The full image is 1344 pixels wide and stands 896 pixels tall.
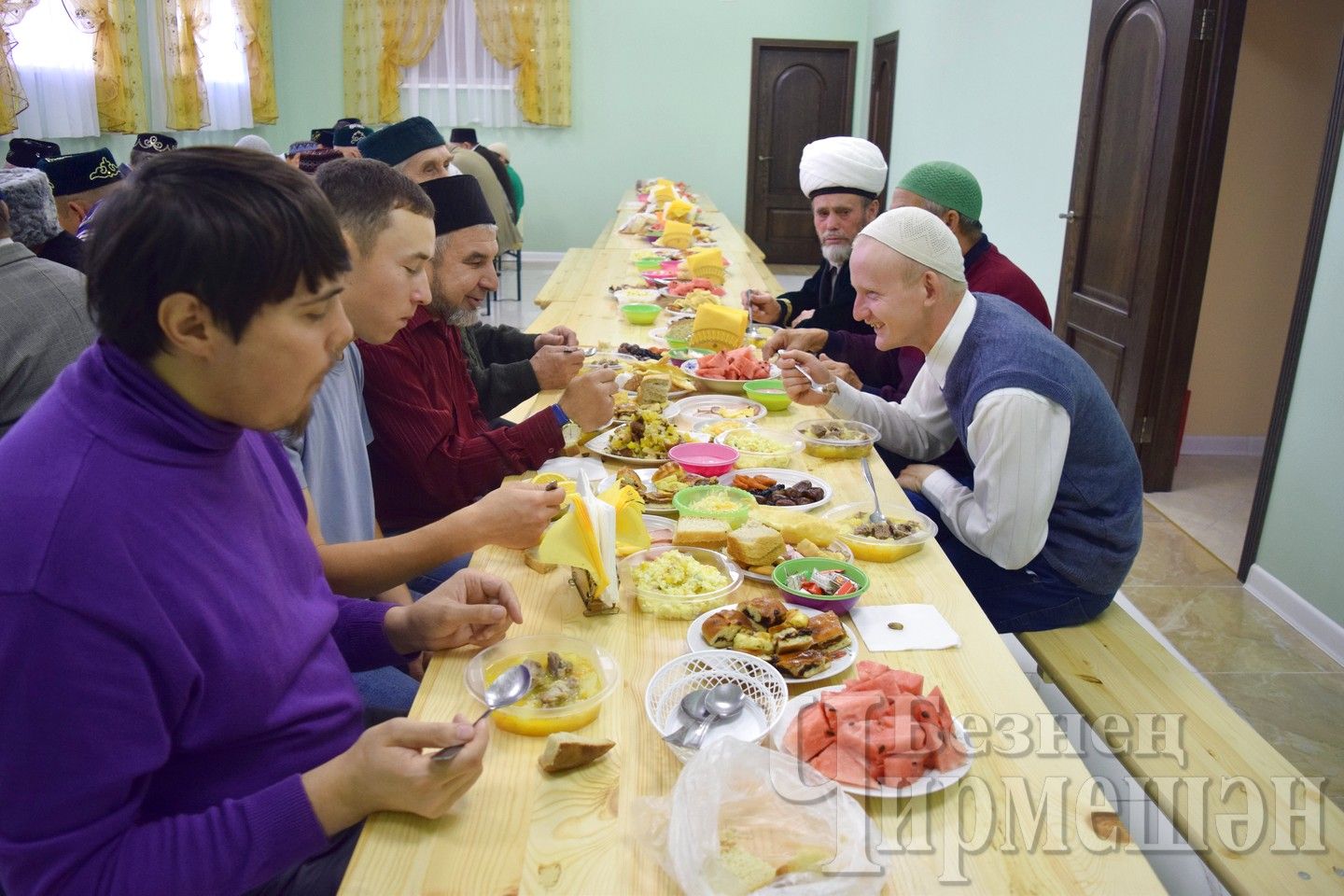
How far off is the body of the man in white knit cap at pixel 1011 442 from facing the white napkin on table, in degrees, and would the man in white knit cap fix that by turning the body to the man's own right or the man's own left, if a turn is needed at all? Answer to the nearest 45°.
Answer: approximately 90° to the man's own left

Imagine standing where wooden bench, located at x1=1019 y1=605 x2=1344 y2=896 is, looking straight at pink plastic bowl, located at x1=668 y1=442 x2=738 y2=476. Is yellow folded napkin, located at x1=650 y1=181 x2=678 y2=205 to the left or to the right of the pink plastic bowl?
right

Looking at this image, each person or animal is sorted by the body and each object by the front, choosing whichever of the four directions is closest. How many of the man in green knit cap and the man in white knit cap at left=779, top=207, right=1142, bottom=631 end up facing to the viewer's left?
2

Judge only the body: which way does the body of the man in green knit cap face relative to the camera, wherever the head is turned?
to the viewer's left

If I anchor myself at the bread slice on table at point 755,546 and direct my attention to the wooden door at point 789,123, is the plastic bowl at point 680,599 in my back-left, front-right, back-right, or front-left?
back-left

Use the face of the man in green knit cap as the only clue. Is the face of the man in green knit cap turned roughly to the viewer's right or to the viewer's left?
to the viewer's left

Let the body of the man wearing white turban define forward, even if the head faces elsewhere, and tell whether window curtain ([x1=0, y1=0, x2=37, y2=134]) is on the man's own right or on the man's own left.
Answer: on the man's own right

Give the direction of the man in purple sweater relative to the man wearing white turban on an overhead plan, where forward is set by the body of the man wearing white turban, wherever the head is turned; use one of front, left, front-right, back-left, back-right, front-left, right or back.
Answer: front-left

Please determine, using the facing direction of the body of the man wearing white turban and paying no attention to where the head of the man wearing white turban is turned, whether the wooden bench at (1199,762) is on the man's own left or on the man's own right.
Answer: on the man's own left

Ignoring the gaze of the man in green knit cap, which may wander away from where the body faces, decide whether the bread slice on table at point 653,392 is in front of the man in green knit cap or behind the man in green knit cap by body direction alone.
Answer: in front

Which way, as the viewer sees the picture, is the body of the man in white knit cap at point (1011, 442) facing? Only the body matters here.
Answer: to the viewer's left

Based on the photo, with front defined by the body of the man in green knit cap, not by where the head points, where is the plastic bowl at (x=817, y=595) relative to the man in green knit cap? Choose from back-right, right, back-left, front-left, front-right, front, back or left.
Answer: left
